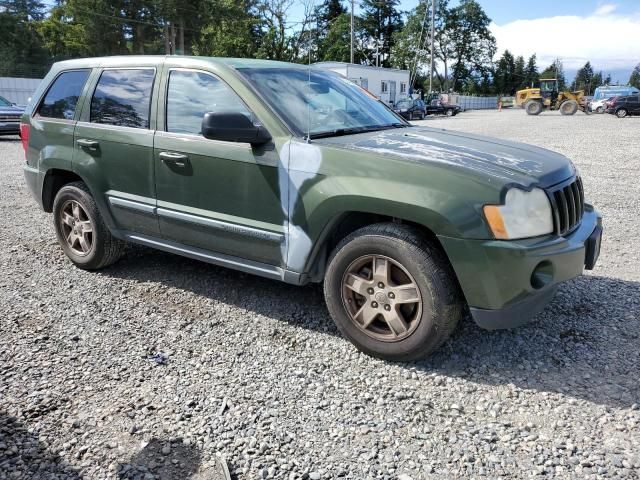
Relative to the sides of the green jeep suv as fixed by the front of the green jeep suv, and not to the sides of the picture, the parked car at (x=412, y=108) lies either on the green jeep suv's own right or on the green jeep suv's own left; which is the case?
on the green jeep suv's own left

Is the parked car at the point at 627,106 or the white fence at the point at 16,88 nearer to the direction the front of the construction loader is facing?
the parked car

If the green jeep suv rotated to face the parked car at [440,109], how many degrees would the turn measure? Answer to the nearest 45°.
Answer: approximately 135° to its left

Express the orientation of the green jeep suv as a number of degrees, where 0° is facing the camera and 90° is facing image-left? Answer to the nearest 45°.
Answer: approximately 315°

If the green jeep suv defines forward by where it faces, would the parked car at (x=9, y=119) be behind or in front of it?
behind

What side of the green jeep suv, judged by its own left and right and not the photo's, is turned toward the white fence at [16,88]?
back
